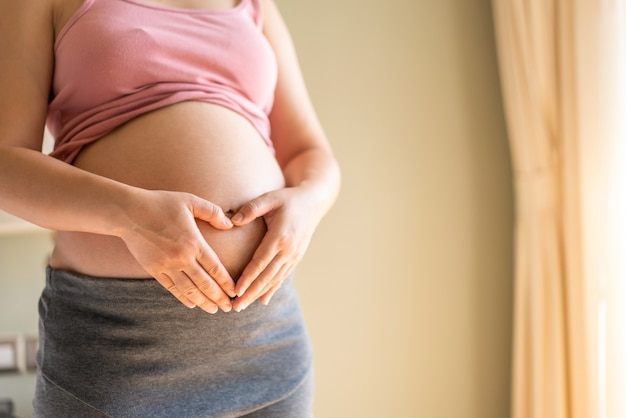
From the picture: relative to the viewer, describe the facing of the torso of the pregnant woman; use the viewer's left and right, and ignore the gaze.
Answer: facing the viewer and to the right of the viewer

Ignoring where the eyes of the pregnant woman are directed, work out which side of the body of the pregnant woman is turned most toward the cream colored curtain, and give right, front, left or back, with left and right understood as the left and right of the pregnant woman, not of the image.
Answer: left
